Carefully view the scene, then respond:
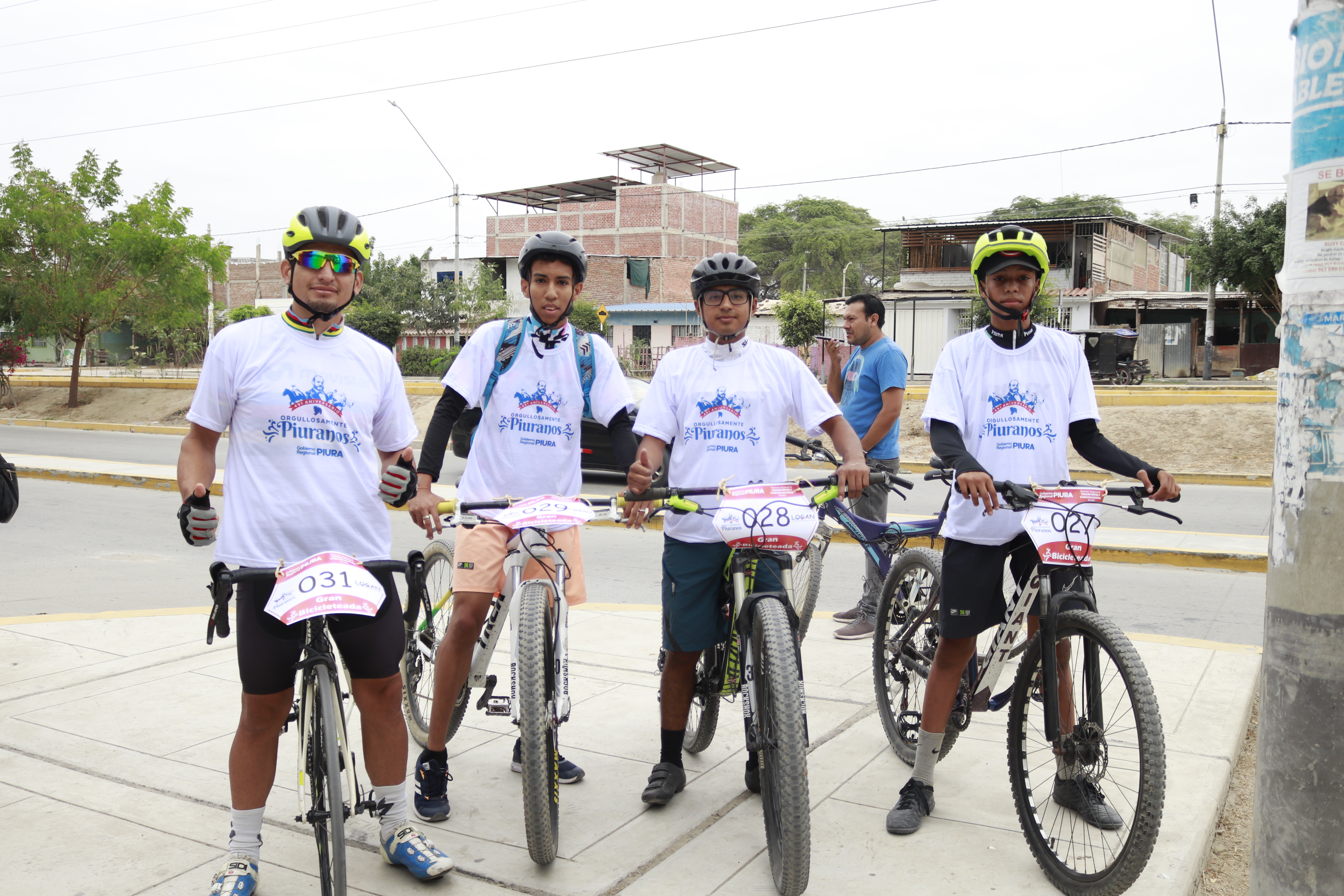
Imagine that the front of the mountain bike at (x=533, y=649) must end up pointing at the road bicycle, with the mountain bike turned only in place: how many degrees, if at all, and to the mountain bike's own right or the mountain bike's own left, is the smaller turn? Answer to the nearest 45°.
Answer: approximately 45° to the mountain bike's own right

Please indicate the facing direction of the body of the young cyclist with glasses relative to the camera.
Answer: toward the camera

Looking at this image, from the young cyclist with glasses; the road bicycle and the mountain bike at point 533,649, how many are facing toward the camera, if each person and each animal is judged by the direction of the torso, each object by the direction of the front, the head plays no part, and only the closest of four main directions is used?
3

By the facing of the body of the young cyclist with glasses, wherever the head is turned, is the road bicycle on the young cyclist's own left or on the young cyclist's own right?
on the young cyclist's own right

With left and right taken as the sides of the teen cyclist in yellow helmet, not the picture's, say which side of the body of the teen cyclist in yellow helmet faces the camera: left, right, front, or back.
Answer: front

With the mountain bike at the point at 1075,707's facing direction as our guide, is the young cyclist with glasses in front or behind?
behind

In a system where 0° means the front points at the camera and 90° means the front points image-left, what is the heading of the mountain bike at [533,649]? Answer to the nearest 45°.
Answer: approximately 0°

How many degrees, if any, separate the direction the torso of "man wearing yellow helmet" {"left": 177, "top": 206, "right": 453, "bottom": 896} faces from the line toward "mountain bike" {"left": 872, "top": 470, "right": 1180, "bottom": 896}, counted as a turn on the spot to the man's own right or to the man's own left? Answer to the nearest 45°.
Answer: approximately 90° to the man's own left

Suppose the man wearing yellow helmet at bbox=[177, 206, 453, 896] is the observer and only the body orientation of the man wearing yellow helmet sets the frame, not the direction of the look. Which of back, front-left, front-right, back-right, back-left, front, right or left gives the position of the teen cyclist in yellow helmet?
left

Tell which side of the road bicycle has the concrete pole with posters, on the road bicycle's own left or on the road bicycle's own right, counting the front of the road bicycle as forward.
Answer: on the road bicycle's own left

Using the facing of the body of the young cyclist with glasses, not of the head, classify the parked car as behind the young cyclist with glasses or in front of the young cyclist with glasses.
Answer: behind

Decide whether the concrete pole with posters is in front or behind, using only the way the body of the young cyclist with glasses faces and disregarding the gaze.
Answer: in front

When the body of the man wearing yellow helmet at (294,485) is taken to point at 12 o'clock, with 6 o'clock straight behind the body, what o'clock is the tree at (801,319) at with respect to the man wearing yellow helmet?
The tree is roughly at 7 o'clock from the man wearing yellow helmet.
